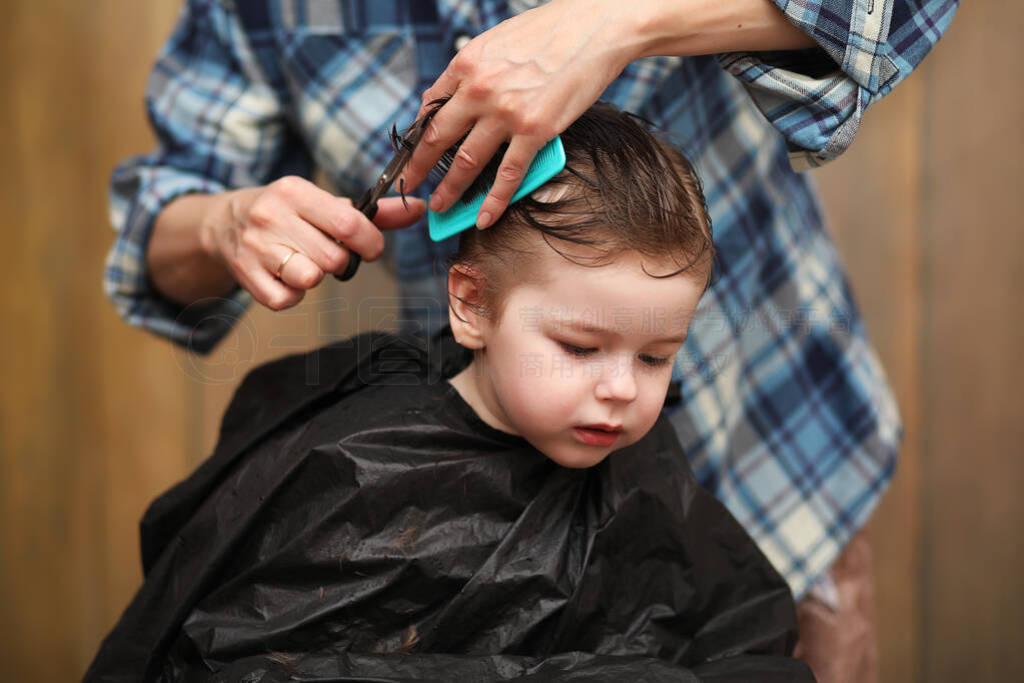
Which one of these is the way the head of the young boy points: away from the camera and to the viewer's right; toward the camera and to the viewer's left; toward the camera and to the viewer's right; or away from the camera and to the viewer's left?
toward the camera and to the viewer's right

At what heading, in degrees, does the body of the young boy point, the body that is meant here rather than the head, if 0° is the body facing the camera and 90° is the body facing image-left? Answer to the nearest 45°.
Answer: approximately 315°
